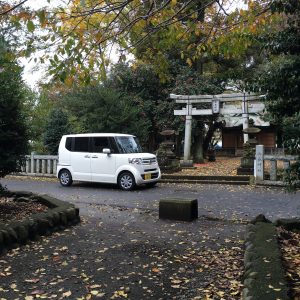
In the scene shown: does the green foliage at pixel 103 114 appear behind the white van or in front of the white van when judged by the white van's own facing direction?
behind

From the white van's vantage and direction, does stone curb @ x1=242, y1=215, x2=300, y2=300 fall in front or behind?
in front

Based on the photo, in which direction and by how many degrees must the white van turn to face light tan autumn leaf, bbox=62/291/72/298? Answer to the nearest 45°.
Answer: approximately 45° to its right

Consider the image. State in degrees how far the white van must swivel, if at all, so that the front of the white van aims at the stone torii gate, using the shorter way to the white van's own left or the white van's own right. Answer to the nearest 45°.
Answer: approximately 90° to the white van's own left

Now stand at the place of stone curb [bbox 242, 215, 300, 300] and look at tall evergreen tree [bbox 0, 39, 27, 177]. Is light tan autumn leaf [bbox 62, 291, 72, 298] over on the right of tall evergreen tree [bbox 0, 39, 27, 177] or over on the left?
left

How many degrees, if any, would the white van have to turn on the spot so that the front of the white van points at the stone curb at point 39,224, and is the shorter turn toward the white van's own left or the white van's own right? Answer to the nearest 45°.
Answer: approximately 45° to the white van's own right

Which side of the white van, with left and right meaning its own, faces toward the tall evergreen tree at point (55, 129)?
back

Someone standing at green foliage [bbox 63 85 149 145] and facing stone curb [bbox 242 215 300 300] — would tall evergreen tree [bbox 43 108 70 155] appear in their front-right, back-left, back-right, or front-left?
back-right

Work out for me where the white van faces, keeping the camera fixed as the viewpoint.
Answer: facing the viewer and to the right of the viewer

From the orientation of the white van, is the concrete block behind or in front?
in front
